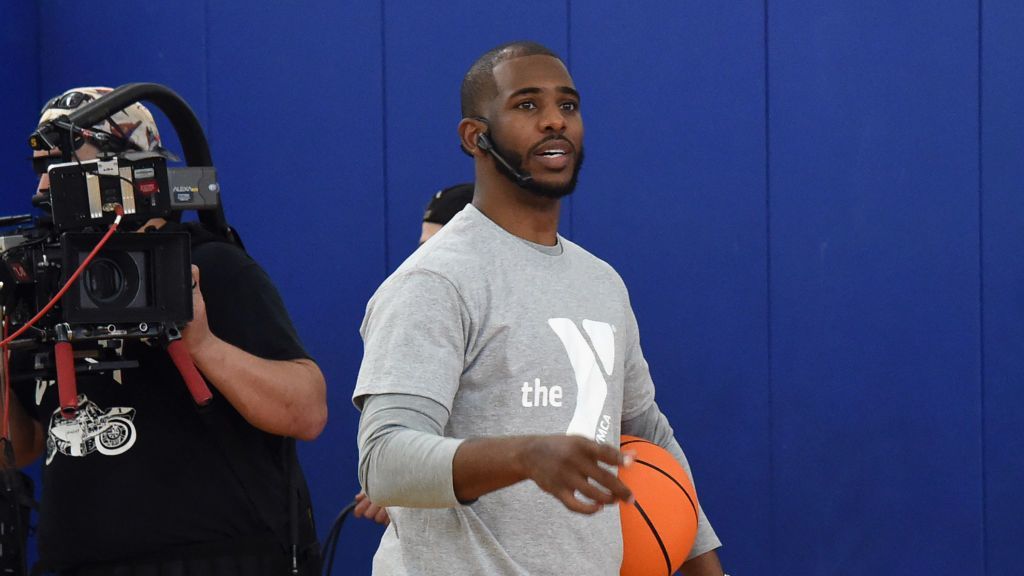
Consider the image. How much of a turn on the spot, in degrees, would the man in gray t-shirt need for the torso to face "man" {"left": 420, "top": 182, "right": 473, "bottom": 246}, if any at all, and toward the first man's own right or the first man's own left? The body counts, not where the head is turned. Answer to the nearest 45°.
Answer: approximately 135° to the first man's own left

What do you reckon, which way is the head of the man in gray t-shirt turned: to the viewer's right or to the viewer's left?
to the viewer's right

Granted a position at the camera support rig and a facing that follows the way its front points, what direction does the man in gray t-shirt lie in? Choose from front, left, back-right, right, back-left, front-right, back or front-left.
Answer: front-left

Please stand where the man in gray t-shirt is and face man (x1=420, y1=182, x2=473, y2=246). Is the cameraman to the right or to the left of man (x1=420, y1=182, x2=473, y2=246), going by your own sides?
left

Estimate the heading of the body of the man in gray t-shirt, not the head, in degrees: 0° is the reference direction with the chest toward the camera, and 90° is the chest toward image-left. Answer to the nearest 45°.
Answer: approximately 315°

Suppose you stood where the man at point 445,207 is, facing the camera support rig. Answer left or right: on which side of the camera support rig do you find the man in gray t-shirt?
left
